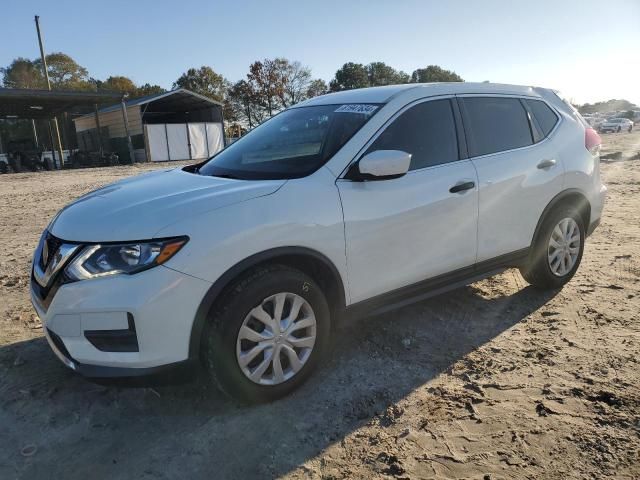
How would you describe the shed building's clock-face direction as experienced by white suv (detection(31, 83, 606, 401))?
The shed building is roughly at 4 o'clock from the white suv.

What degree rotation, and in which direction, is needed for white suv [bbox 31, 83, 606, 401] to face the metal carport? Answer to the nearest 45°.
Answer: approximately 90° to its right

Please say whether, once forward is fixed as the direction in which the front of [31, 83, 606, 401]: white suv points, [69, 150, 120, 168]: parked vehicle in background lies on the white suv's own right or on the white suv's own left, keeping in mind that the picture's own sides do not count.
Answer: on the white suv's own right

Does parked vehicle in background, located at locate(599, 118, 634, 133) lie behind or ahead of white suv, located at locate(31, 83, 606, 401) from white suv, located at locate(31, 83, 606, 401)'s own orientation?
behind

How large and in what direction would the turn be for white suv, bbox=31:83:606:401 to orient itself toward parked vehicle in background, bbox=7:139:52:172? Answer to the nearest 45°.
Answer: approximately 90° to its right

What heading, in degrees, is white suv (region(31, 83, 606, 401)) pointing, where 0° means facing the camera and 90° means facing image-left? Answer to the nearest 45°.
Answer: approximately 45°
